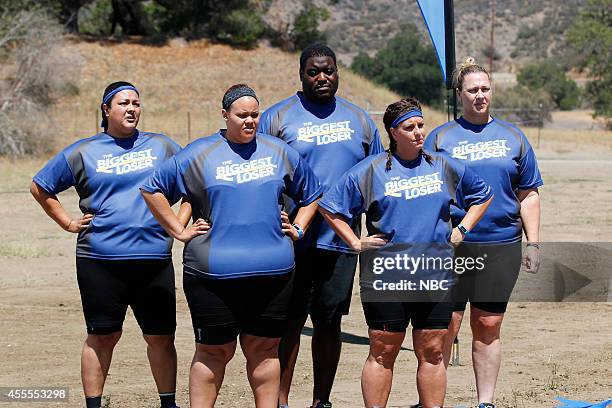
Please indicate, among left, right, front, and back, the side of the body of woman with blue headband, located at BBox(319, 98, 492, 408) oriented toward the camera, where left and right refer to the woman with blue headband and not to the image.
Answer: front

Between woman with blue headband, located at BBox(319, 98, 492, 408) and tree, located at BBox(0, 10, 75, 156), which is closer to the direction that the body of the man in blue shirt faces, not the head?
the woman with blue headband

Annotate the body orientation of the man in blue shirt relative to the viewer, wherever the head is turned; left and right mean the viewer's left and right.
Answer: facing the viewer

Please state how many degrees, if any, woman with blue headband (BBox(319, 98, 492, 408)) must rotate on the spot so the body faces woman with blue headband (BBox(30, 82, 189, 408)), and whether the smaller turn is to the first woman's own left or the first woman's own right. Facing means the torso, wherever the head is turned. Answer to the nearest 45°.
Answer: approximately 90° to the first woman's own right

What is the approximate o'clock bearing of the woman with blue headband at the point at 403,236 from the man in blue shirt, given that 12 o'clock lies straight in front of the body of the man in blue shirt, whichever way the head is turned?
The woman with blue headband is roughly at 11 o'clock from the man in blue shirt.

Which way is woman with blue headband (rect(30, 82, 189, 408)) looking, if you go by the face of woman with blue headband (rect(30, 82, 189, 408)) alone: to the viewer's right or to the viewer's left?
to the viewer's right

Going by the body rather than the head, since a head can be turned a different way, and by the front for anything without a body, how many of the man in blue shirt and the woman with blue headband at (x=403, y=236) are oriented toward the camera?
2

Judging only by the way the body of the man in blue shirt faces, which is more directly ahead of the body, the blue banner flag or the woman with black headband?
the woman with black headband

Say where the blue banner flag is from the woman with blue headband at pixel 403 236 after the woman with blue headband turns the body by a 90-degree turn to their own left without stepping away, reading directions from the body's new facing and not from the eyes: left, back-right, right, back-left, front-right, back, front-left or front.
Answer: left
